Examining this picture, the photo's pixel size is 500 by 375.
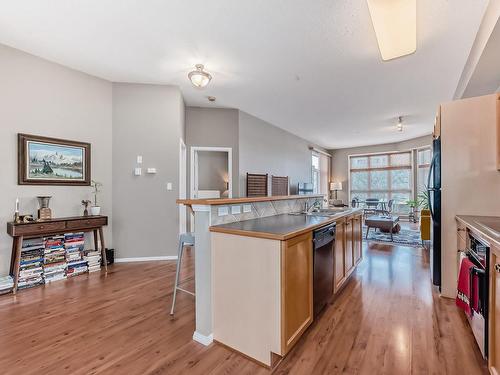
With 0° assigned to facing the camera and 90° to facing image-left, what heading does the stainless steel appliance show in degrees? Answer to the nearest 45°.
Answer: approximately 90°

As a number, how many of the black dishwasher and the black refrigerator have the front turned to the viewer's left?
1

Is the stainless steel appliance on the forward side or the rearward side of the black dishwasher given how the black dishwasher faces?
on the forward side

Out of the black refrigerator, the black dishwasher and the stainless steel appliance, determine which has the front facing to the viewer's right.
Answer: the black dishwasher

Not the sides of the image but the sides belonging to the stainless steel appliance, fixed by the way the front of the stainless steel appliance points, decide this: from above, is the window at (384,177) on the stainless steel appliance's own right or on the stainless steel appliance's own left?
on the stainless steel appliance's own right

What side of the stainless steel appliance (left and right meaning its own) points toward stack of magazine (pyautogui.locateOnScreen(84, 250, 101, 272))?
front

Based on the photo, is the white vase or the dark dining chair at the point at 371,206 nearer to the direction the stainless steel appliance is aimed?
the white vase

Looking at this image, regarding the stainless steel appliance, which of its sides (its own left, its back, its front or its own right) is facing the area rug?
right

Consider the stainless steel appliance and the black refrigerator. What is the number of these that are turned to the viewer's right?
0

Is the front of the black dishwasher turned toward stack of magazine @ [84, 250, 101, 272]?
no

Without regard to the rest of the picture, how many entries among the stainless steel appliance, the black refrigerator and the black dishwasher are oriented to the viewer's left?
2

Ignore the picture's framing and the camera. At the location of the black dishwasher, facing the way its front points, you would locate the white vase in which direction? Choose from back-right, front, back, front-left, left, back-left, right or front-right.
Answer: back

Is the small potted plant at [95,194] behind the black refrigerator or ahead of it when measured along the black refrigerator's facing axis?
ahead

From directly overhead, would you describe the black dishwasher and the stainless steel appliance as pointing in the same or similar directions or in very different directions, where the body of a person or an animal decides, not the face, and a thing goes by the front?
very different directions

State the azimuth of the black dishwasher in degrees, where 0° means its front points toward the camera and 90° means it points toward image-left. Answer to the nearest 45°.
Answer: approximately 270°

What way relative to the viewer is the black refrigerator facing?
to the viewer's left

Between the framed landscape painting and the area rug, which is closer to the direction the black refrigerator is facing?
the framed landscape painting

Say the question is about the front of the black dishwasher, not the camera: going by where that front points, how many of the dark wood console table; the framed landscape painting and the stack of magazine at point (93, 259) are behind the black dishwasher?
3

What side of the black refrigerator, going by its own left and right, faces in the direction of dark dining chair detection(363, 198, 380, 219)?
right
